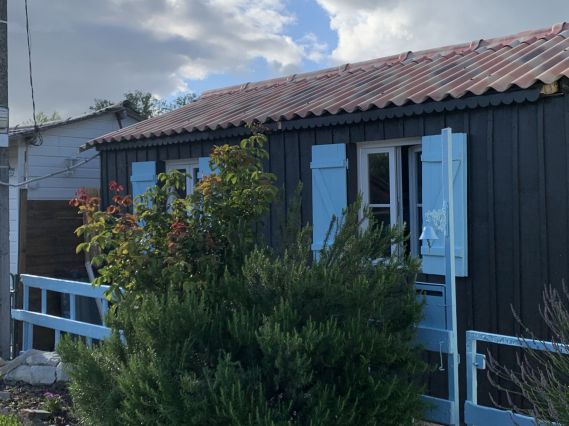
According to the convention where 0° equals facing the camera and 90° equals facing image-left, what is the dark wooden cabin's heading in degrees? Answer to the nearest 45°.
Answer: approximately 45°

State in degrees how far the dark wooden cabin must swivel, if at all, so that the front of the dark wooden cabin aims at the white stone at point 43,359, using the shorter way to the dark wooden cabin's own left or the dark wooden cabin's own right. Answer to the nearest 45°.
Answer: approximately 45° to the dark wooden cabin's own right

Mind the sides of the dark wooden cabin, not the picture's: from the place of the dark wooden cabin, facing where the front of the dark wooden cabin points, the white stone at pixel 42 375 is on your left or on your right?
on your right

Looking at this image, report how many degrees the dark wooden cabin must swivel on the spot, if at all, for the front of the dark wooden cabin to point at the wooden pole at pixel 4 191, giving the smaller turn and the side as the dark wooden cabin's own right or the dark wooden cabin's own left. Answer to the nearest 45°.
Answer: approximately 45° to the dark wooden cabin's own right

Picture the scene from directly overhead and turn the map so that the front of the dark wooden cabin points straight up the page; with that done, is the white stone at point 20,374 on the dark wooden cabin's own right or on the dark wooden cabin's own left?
on the dark wooden cabin's own right

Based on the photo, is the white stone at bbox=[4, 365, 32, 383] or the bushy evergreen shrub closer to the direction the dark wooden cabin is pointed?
the bushy evergreen shrub

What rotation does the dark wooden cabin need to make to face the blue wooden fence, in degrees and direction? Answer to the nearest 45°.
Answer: approximately 45° to its right
